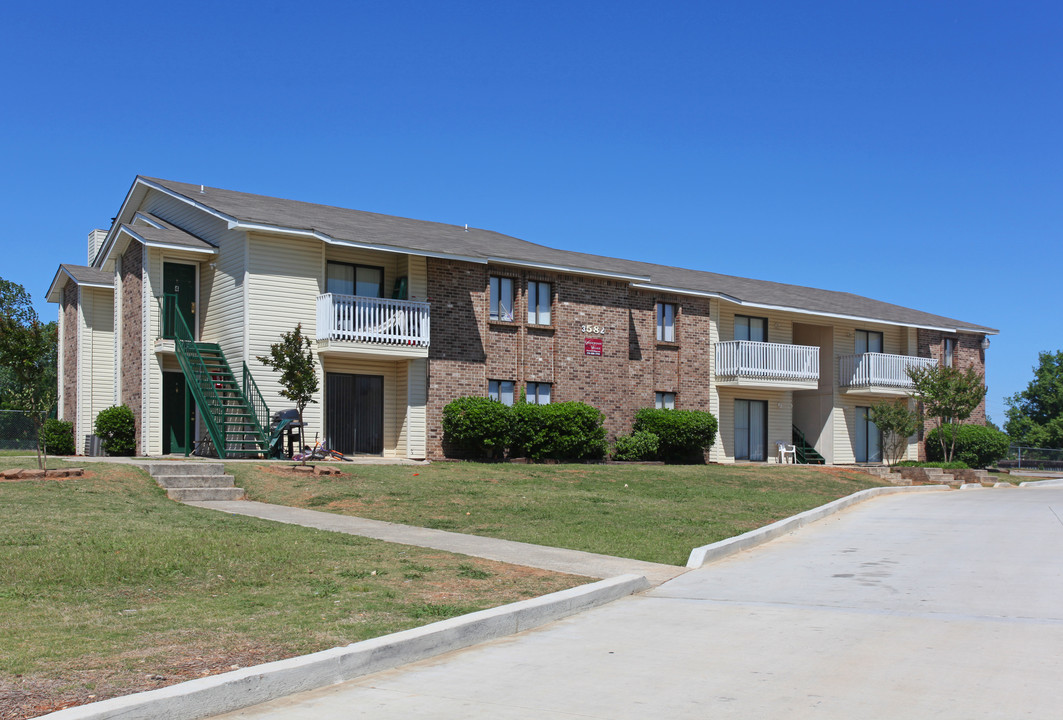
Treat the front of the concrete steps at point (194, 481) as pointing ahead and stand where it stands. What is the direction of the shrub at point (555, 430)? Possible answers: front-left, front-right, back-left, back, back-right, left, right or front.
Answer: left

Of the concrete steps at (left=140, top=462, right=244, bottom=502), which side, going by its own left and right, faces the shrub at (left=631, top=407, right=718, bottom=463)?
left

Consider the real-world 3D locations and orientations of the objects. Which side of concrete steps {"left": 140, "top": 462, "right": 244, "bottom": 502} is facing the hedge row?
left

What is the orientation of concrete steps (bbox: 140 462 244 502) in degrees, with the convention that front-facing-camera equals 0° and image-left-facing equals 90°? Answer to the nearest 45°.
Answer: approximately 315°

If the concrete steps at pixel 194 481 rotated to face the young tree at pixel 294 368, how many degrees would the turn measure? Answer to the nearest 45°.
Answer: approximately 90° to its left

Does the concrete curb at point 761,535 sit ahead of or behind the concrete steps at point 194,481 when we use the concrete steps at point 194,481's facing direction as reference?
ahead

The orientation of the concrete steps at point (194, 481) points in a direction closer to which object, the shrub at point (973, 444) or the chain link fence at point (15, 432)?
the shrub

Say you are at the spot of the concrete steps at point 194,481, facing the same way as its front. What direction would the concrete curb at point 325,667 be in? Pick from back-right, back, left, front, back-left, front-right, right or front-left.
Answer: front-right

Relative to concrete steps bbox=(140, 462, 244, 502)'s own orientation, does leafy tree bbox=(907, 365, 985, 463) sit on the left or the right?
on its left

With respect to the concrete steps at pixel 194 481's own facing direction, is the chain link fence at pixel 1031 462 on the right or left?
on its left

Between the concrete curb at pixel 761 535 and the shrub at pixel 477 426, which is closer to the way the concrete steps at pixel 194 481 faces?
the concrete curb

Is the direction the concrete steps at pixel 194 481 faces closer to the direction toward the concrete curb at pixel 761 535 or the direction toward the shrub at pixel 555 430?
the concrete curb
